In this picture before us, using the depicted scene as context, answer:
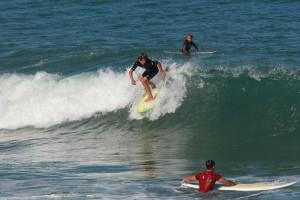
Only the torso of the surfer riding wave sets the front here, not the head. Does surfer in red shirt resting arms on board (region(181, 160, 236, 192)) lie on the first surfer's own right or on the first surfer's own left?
on the first surfer's own left

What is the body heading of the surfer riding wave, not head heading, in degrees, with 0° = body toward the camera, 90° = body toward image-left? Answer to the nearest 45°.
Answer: approximately 45°
